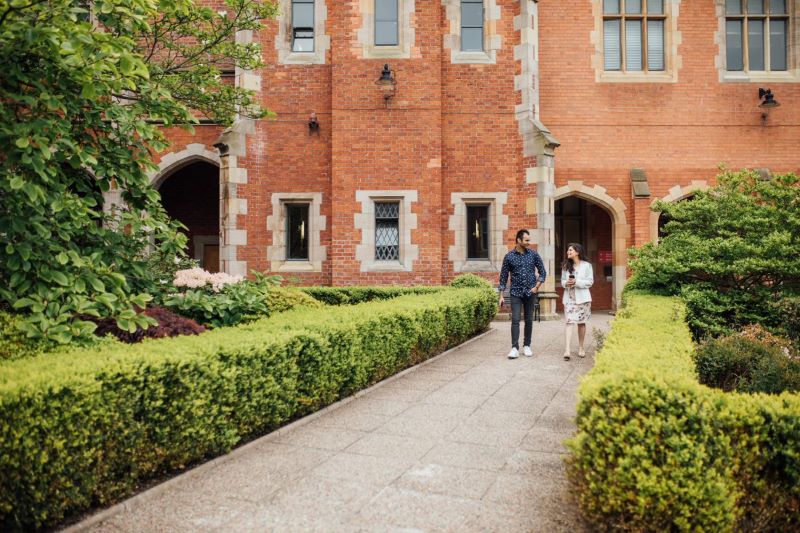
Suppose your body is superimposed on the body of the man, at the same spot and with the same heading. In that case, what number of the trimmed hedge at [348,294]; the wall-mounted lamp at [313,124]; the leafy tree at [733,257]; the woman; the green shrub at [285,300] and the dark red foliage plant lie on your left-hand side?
2

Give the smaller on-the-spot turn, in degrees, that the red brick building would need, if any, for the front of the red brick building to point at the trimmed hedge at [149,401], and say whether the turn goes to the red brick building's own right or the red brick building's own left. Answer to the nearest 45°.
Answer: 0° — it already faces it

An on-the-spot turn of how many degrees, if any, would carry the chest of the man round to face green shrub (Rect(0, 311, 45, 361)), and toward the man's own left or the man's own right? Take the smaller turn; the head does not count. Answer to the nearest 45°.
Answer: approximately 45° to the man's own right

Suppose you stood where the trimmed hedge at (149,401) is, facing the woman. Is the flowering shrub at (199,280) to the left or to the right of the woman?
left

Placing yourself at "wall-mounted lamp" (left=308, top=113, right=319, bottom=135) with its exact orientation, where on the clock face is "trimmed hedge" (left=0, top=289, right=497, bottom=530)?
The trimmed hedge is roughly at 12 o'clock from the wall-mounted lamp.

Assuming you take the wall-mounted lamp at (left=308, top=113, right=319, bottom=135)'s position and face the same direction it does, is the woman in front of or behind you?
in front

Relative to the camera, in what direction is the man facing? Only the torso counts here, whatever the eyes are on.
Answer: toward the camera

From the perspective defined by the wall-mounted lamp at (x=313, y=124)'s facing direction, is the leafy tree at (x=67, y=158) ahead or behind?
ahead

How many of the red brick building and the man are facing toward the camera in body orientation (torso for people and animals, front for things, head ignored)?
2

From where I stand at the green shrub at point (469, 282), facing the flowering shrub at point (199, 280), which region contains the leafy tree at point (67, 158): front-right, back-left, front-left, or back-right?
front-left
